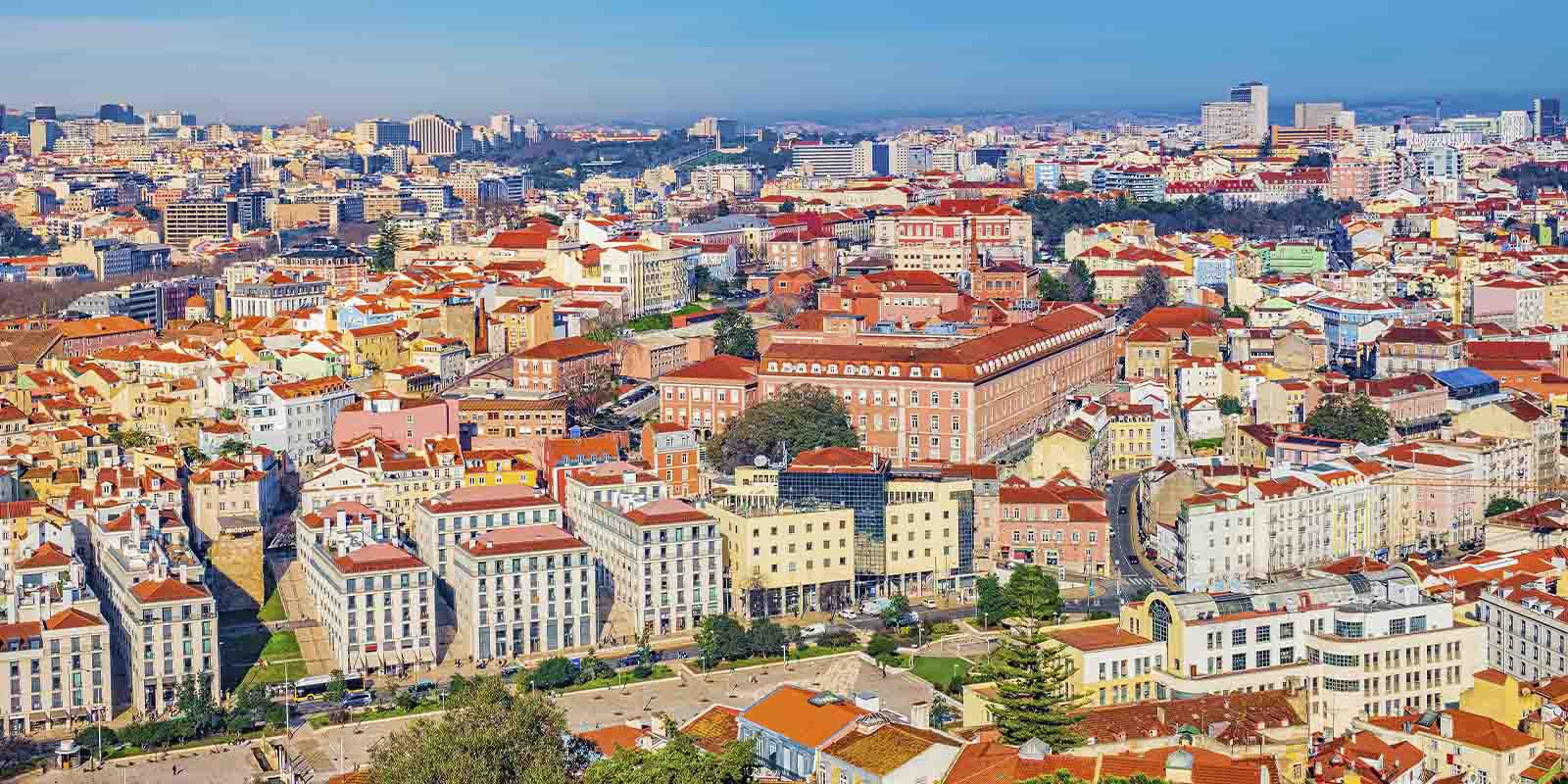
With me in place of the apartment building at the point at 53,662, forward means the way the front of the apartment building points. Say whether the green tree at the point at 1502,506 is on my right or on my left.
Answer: on my left

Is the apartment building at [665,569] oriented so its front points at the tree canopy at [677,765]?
yes

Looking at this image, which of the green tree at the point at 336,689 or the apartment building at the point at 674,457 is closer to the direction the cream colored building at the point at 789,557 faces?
the green tree

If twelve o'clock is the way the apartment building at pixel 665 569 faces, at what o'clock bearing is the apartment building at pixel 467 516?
the apartment building at pixel 467 516 is roughly at 4 o'clock from the apartment building at pixel 665 569.

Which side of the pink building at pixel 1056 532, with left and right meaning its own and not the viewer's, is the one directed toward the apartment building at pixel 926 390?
back

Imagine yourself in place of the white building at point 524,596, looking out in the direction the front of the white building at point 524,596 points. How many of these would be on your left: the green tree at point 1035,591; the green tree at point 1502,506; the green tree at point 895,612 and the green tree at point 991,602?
4

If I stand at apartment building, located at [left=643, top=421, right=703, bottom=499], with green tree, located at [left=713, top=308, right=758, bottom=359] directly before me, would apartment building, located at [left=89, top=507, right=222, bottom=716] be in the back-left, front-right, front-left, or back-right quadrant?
back-left

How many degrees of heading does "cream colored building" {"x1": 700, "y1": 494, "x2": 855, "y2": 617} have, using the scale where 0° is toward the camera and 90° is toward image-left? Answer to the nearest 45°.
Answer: approximately 0°

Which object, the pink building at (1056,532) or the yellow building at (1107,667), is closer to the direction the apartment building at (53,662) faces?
the yellow building

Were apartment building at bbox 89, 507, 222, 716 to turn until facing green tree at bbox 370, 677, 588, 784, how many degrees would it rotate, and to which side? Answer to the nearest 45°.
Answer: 0° — it already faces it
